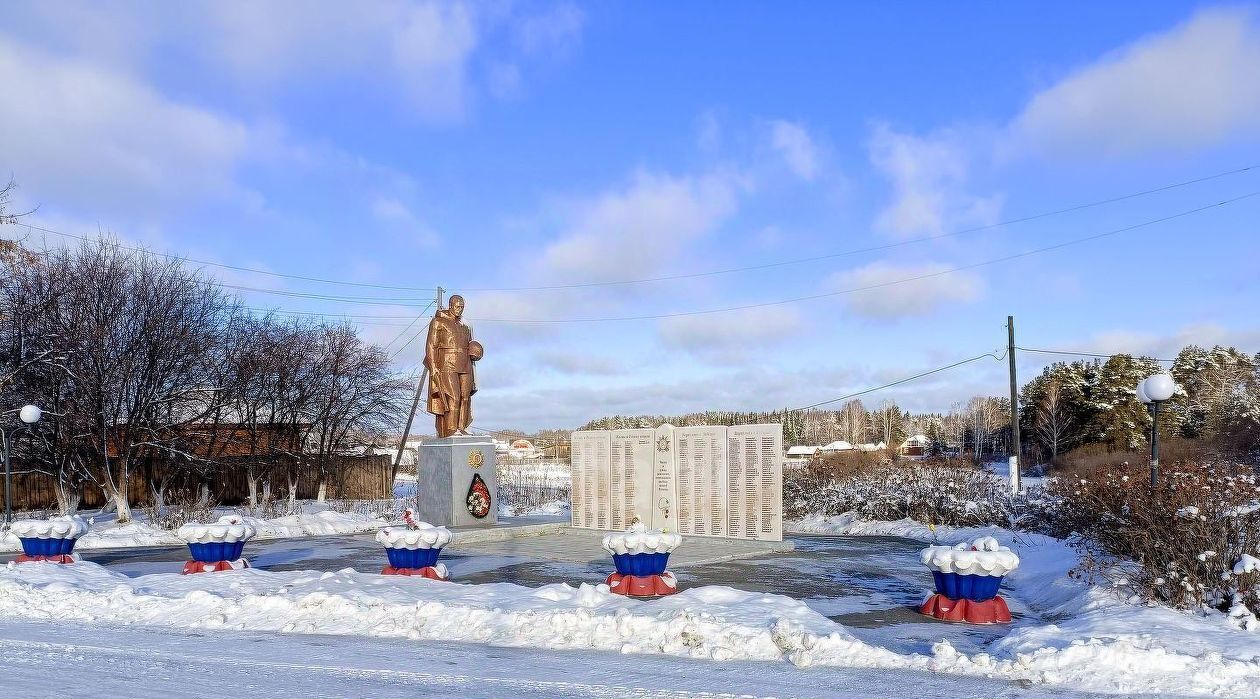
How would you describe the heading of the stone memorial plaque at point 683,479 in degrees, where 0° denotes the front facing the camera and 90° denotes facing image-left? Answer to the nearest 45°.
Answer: approximately 45°

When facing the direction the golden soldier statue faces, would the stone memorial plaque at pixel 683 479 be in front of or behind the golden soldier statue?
in front

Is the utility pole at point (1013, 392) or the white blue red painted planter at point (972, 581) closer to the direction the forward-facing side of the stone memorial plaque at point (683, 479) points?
the white blue red painted planter

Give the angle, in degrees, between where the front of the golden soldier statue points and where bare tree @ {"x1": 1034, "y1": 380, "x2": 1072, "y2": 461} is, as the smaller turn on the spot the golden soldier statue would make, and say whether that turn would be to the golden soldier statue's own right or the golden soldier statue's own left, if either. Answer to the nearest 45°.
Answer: approximately 90° to the golden soldier statue's own left

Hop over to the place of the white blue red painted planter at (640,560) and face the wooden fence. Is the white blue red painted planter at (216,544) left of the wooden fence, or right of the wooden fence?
left

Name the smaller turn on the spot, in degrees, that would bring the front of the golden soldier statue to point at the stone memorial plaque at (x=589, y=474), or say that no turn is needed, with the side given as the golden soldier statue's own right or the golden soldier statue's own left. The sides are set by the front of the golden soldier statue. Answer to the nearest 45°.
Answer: approximately 45° to the golden soldier statue's own left

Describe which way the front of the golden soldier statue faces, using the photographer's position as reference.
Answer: facing the viewer and to the right of the viewer

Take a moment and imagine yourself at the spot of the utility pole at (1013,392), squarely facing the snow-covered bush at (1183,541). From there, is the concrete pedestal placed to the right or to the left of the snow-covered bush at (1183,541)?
right

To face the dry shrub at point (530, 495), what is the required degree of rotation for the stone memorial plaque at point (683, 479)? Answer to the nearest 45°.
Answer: approximately 135° to its right

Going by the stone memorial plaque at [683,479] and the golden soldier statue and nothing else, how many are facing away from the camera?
0

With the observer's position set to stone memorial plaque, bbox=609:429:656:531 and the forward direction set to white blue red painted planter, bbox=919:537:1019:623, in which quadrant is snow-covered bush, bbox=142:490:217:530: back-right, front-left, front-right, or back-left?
back-right

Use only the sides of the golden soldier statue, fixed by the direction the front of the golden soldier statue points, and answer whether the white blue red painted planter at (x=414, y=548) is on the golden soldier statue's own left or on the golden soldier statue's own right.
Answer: on the golden soldier statue's own right

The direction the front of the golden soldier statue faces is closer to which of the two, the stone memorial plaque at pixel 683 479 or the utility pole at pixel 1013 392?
the stone memorial plaque
